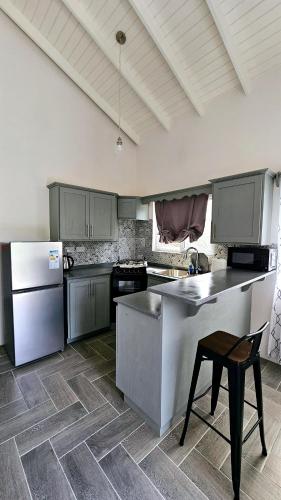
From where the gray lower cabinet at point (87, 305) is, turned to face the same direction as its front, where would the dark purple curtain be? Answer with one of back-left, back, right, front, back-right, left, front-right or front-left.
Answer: front-left

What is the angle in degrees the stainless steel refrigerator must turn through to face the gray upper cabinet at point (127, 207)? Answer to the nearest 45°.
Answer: approximately 90° to its left

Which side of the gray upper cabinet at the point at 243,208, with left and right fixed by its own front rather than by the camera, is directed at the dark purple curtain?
right

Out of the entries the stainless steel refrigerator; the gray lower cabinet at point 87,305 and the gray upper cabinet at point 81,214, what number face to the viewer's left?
0

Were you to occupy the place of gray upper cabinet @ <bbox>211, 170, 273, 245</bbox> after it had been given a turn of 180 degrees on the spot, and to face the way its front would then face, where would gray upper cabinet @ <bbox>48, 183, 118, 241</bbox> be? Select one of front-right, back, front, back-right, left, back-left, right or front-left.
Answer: back-left

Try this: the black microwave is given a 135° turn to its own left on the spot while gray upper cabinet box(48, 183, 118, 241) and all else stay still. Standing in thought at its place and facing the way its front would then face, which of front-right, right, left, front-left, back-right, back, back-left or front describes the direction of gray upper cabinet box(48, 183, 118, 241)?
back

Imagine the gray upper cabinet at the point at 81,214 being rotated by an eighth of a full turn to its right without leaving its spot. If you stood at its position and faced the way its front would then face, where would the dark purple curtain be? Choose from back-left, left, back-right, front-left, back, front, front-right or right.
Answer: left

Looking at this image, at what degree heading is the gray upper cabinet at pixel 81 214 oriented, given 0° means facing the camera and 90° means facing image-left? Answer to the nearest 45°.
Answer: approximately 315°

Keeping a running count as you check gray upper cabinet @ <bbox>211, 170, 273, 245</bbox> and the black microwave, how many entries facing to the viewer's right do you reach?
0

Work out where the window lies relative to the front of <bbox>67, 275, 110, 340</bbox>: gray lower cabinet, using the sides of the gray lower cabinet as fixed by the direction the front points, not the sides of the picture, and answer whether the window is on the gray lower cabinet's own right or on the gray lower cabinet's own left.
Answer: on the gray lower cabinet's own left

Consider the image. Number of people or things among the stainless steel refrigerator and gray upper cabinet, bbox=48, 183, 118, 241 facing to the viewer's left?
0

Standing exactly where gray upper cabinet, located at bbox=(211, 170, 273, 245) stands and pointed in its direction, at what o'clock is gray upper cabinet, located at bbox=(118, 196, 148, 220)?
gray upper cabinet, located at bbox=(118, 196, 148, 220) is roughly at 2 o'clock from gray upper cabinet, located at bbox=(211, 170, 273, 245).

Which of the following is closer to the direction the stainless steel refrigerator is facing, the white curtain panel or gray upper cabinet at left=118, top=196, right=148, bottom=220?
the white curtain panel

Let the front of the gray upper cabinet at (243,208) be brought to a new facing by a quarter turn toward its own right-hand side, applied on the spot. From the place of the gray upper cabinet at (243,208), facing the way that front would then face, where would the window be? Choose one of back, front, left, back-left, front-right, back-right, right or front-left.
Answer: front

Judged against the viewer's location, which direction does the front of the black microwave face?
facing the viewer and to the left of the viewer

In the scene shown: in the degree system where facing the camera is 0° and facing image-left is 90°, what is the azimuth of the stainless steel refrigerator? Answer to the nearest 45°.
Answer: approximately 315°
